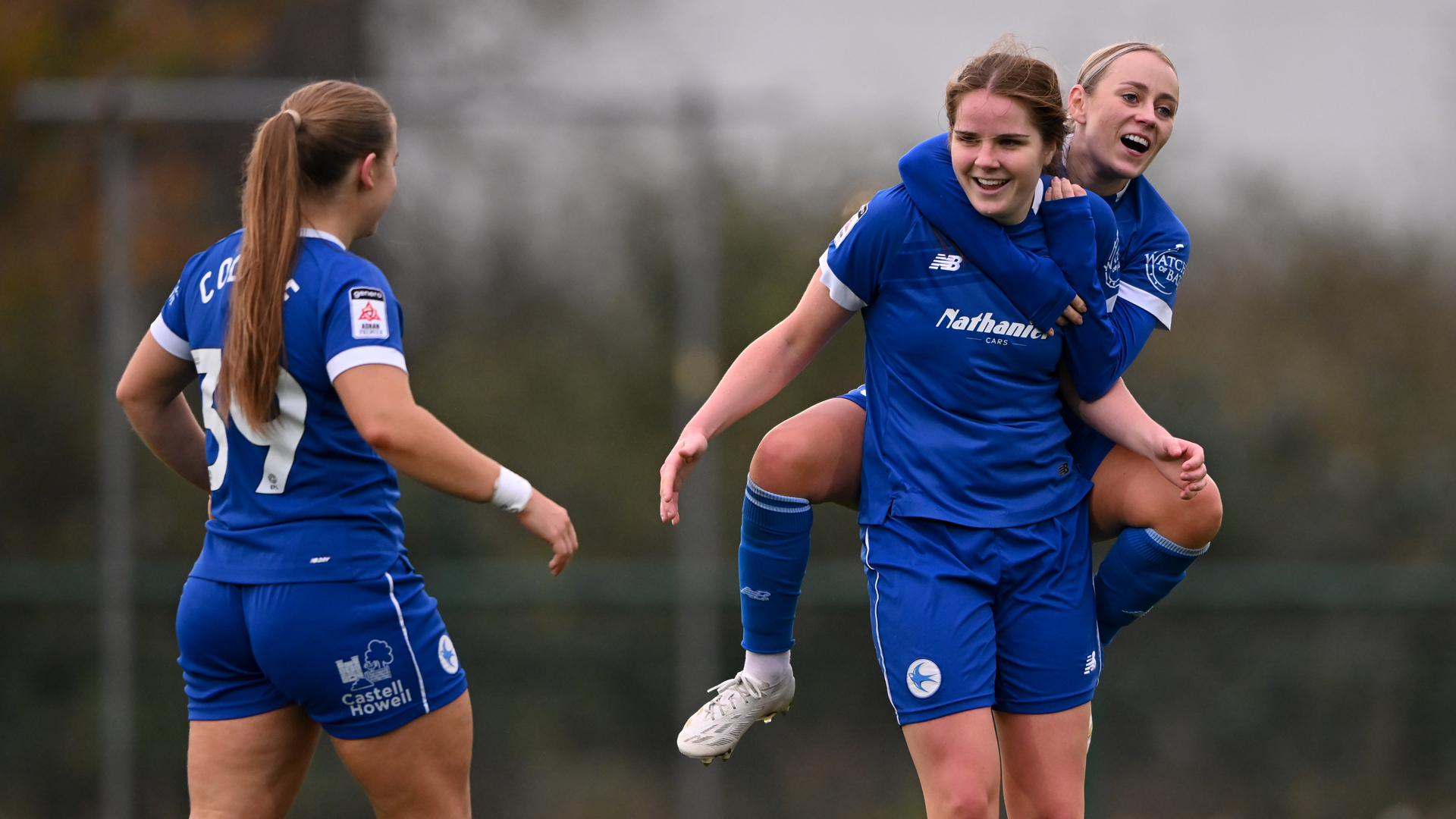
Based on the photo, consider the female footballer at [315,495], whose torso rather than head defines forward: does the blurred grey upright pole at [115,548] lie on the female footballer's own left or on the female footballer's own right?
on the female footballer's own left

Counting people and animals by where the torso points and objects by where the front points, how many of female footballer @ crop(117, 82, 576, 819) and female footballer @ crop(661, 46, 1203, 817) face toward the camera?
1

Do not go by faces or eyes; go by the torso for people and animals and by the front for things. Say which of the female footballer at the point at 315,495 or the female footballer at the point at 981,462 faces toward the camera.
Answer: the female footballer at the point at 981,462

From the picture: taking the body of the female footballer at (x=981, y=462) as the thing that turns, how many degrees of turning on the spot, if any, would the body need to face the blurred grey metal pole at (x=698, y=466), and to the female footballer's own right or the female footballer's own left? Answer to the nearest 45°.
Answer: approximately 180°

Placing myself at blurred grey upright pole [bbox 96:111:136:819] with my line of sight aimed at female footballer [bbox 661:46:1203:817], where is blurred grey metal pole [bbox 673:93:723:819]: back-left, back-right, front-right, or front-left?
front-left

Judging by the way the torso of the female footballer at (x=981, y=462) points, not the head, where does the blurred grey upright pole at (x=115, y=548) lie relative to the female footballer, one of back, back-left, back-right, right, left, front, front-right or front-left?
back-right

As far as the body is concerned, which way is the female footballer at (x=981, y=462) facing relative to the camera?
toward the camera

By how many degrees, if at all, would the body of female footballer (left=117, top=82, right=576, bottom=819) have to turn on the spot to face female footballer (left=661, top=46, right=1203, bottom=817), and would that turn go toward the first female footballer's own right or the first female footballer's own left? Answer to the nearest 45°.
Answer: approximately 45° to the first female footballer's own right

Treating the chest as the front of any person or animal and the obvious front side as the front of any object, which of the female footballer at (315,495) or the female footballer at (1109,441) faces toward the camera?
the female footballer at (1109,441)

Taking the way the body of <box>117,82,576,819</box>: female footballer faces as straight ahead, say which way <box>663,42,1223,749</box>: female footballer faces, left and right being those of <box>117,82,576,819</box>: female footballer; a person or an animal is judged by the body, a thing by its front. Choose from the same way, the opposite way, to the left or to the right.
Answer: the opposite way

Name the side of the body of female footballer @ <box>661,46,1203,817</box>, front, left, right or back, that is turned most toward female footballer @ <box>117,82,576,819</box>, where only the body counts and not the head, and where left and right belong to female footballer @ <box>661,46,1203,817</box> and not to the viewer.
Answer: right

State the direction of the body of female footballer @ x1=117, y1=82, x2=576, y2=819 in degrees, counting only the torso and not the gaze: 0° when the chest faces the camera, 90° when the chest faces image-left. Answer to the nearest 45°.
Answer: approximately 225°

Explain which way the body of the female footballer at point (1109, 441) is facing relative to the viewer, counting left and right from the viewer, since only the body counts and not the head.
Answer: facing the viewer

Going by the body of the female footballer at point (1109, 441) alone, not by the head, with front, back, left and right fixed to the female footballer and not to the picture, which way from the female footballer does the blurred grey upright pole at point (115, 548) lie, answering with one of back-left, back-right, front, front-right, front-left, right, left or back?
back-right

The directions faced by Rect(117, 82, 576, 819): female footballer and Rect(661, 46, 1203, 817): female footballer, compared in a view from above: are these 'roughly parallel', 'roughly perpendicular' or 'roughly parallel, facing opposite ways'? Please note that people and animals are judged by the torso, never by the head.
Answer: roughly parallel, facing opposite ways

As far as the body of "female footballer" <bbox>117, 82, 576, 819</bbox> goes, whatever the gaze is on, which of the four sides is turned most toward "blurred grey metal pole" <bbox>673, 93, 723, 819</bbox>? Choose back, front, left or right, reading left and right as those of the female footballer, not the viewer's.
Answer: front
